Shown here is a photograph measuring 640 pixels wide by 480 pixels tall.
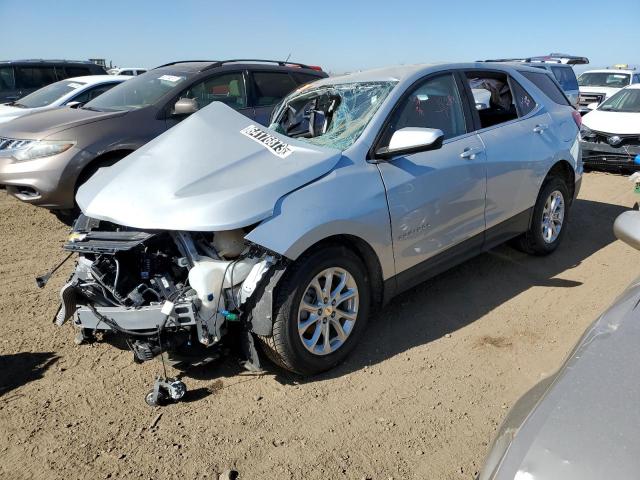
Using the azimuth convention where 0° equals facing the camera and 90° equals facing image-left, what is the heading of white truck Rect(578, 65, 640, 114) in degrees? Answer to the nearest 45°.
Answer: approximately 45°

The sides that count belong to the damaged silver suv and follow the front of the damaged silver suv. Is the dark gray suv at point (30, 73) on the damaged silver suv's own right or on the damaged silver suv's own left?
on the damaged silver suv's own right

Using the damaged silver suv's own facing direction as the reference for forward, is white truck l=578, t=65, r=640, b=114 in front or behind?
behind
